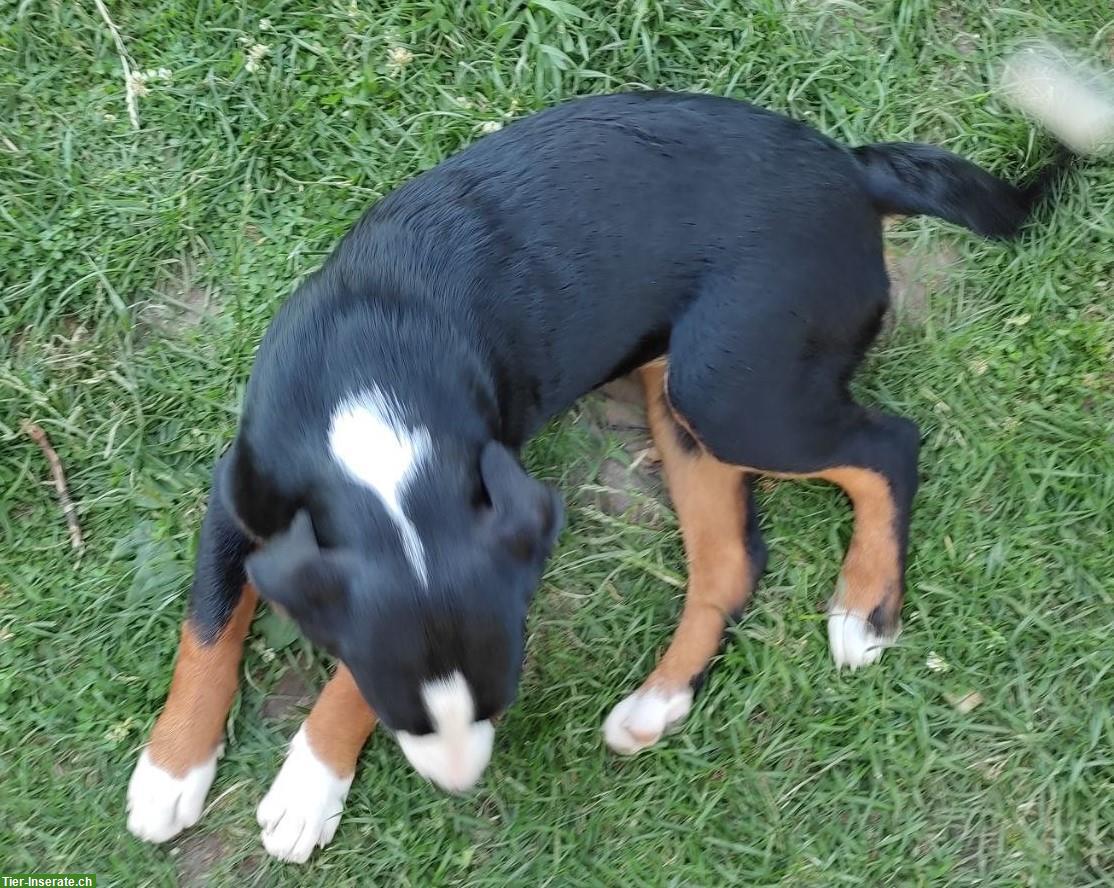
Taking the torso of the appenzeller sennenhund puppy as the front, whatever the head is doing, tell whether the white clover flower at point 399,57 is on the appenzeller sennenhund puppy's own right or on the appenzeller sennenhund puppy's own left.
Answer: on the appenzeller sennenhund puppy's own right

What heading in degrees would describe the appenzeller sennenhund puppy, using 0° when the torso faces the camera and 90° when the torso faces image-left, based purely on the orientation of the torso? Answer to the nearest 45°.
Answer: approximately 45°
